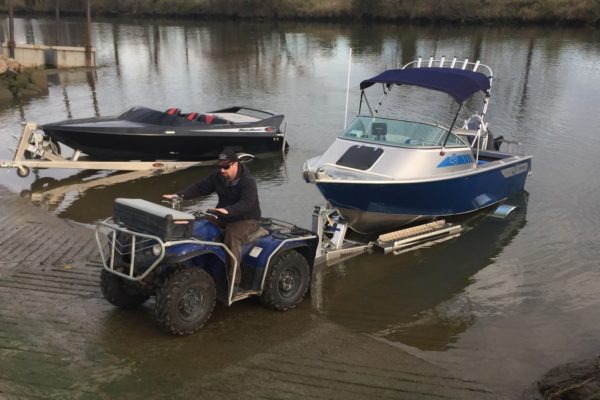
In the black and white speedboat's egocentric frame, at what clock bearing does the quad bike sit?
The quad bike is roughly at 9 o'clock from the black and white speedboat.

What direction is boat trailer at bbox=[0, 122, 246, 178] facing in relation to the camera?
to the viewer's left

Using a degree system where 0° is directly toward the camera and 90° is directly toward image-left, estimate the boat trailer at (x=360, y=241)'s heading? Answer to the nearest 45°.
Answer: approximately 45°

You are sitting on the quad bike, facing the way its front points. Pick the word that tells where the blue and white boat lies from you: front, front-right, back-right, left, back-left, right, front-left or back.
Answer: back

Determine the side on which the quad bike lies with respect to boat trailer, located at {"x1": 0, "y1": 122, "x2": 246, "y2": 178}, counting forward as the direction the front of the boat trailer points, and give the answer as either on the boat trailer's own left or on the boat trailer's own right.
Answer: on the boat trailer's own left

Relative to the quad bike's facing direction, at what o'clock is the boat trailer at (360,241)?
The boat trailer is roughly at 6 o'clock from the quad bike.

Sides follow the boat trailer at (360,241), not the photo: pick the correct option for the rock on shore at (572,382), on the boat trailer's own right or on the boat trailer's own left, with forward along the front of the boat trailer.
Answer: on the boat trailer's own left

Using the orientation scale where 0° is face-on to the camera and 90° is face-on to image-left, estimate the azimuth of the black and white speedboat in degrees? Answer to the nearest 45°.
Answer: approximately 90°

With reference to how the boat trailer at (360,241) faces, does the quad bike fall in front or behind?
in front

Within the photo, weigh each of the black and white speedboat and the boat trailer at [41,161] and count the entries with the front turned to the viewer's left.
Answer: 2
